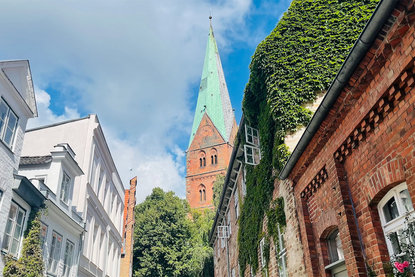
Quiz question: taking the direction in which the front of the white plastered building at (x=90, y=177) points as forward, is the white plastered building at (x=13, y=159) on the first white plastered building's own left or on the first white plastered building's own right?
on the first white plastered building's own right

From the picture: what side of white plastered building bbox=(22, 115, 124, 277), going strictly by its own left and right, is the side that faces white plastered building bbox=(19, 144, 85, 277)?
right

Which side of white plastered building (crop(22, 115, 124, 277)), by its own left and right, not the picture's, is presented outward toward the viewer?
right

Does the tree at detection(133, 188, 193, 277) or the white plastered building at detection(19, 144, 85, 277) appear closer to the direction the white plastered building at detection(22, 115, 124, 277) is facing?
the tree

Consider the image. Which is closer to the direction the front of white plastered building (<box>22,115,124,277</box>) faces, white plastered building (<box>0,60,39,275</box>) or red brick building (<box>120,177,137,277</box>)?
the red brick building

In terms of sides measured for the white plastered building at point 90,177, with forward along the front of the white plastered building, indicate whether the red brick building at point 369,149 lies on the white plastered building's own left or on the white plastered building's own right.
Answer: on the white plastered building's own right

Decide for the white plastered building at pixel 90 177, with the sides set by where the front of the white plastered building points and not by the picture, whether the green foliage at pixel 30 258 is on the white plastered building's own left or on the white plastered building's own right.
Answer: on the white plastered building's own right

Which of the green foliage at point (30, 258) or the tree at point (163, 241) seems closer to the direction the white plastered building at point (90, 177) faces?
the tree

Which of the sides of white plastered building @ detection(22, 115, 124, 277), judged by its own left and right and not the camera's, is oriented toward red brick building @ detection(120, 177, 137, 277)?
left

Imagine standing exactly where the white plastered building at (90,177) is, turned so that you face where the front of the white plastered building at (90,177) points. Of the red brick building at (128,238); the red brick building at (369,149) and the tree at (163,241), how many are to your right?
1

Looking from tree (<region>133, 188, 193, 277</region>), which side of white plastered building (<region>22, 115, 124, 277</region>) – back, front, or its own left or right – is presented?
left
